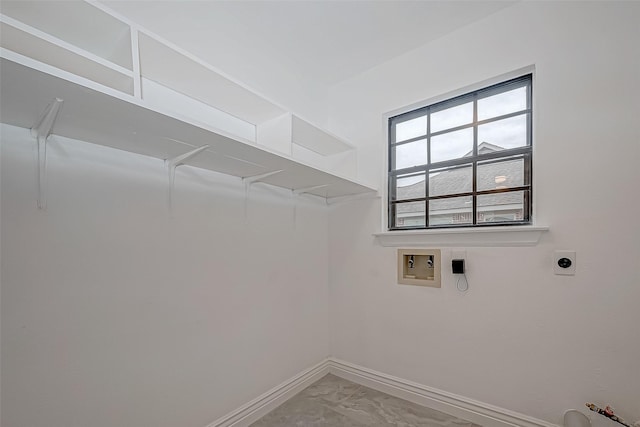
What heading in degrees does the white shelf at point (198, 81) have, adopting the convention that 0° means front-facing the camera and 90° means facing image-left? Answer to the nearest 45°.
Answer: approximately 315°

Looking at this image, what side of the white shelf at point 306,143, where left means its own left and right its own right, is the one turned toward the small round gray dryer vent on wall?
front

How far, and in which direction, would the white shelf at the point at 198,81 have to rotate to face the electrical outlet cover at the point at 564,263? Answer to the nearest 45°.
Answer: approximately 45° to its left

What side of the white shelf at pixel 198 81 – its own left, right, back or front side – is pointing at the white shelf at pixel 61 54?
right

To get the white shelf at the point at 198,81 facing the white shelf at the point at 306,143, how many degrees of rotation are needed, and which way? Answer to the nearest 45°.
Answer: approximately 90° to its left

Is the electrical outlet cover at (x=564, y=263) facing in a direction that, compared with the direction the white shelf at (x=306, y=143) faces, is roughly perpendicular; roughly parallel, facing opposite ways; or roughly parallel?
roughly perpendicular

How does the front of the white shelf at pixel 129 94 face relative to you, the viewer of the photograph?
facing the viewer and to the right of the viewer

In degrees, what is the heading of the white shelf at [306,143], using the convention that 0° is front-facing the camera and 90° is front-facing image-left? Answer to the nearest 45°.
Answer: approximately 315°

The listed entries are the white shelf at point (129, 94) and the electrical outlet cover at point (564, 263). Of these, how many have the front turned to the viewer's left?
0

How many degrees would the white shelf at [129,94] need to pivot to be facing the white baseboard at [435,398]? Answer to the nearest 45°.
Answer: approximately 45° to its left

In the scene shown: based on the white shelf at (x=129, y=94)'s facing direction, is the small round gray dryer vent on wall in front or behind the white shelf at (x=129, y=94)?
in front

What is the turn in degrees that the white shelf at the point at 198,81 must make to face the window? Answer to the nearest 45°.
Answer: approximately 45° to its left

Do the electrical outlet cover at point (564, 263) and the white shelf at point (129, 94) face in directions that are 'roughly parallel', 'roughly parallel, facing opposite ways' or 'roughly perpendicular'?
roughly perpendicular
